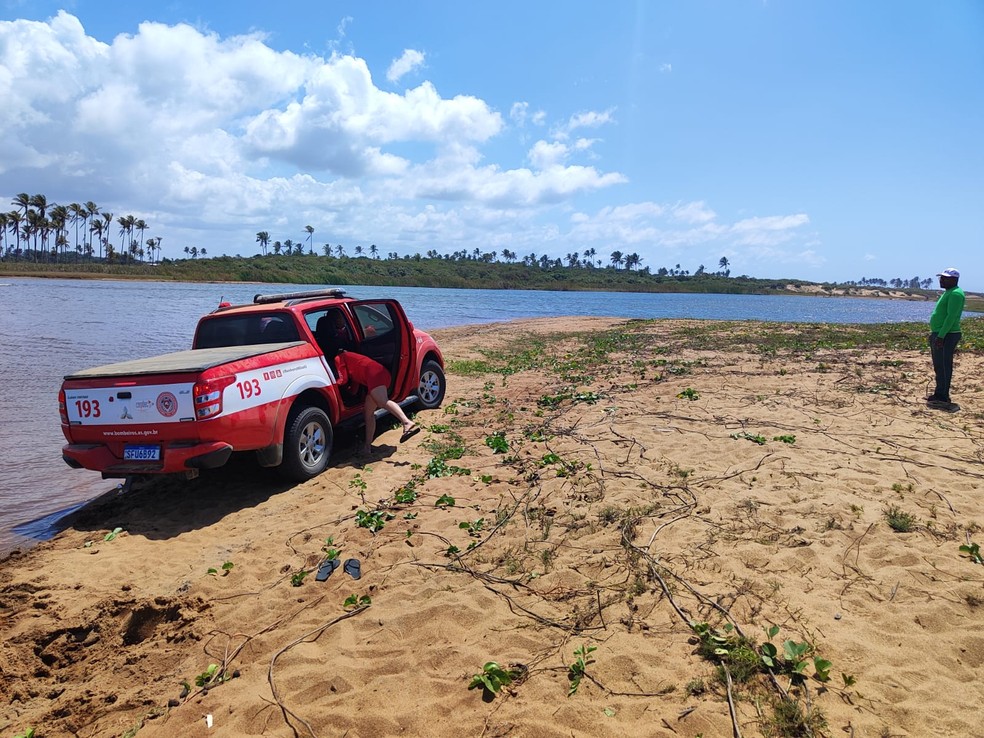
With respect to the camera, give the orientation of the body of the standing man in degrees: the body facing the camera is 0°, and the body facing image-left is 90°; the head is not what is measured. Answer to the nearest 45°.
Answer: approximately 90°

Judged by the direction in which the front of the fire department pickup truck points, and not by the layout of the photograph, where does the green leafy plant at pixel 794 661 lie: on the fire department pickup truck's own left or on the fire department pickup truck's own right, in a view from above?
on the fire department pickup truck's own right

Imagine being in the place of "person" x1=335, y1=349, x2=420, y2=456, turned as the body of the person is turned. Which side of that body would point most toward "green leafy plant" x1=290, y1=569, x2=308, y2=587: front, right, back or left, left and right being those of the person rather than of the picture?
left

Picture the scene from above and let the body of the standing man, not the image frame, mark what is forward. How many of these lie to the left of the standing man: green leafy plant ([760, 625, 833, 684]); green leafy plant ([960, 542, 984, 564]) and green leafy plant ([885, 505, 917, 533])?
3

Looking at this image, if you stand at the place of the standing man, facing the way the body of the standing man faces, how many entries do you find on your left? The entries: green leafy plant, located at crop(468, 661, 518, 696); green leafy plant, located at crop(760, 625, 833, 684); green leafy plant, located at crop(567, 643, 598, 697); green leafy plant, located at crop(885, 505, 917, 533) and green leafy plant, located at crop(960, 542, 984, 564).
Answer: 5

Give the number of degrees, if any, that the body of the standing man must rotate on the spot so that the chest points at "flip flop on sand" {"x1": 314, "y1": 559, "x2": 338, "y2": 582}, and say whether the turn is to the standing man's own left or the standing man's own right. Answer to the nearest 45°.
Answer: approximately 45° to the standing man's own left

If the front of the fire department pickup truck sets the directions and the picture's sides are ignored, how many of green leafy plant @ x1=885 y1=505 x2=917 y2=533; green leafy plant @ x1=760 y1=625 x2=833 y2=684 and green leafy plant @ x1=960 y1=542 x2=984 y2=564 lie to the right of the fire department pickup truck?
3

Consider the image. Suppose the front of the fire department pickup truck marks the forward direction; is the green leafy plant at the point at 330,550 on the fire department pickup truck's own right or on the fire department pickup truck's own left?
on the fire department pickup truck's own right

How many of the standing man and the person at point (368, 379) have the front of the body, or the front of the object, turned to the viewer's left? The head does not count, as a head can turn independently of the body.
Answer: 2

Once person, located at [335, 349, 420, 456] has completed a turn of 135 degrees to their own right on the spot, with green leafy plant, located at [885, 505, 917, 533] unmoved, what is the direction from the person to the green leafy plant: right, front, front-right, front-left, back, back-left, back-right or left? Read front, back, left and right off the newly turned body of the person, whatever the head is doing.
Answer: right

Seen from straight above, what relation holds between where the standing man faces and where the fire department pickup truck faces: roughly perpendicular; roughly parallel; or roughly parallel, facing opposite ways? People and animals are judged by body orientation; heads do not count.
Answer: roughly perpendicular

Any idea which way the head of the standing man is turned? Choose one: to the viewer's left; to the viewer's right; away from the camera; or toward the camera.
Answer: to the viewer's left

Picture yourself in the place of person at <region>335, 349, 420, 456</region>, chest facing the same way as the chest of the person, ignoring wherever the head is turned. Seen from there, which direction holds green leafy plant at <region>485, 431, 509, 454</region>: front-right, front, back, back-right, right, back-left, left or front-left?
back

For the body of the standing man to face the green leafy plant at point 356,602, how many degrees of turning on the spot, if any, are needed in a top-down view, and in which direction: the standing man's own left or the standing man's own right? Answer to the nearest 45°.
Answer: approximately 90° to the standing man's own left

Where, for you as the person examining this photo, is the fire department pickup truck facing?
facing away from the viewer and to the right of the viewer
